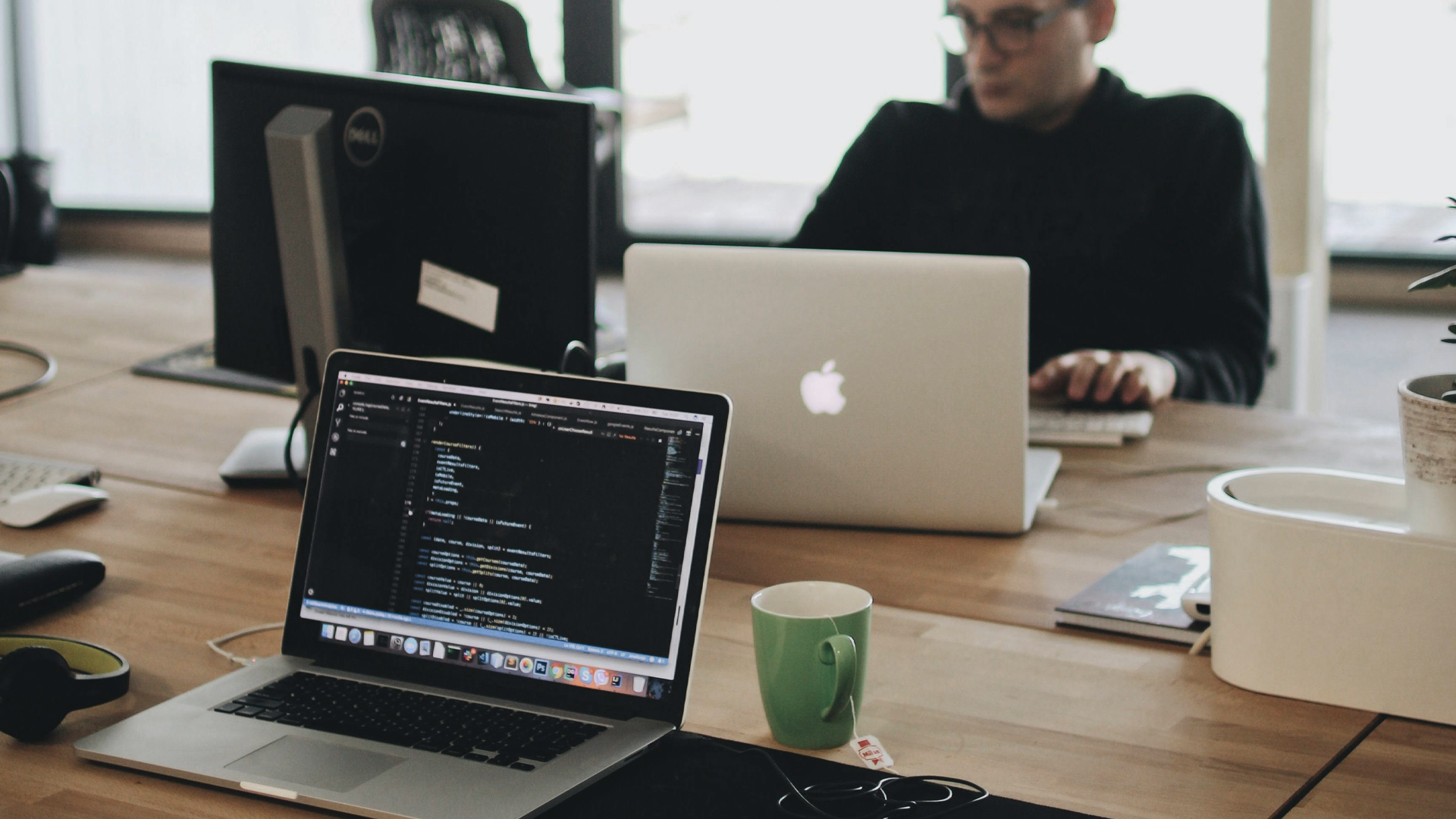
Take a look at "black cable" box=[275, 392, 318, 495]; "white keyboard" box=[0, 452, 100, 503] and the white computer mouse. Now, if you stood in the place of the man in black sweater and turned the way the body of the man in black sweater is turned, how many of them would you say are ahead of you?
3

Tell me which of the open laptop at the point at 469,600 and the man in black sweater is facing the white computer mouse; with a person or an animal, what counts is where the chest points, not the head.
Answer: the man in black sweater

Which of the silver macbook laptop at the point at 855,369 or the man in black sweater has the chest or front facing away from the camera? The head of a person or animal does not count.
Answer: the silver macbook laptop

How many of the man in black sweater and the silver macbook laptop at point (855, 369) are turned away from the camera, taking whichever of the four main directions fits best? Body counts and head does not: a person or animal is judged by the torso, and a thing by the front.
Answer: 1

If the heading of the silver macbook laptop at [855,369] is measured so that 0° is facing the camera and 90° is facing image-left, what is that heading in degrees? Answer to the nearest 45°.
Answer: approximately 180°

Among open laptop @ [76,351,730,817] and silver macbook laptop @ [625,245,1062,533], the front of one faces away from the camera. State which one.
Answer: the silver macbook laptop

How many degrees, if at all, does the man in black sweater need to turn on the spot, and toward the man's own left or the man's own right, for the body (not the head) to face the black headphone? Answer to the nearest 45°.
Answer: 0° — they already face it

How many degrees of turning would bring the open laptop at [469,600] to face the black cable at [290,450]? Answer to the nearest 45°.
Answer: approximately 135° to its right

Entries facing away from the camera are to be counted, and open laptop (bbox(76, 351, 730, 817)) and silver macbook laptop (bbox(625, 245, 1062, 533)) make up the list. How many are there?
1
